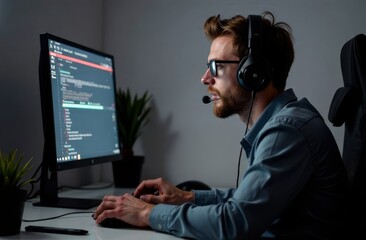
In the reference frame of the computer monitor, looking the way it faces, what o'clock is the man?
The man is roughly at 12 o'clock from the computer monitor.

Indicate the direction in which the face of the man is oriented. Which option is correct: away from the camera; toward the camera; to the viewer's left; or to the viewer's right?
to the viewer's left

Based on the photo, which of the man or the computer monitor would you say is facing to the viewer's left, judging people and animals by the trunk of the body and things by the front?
the man

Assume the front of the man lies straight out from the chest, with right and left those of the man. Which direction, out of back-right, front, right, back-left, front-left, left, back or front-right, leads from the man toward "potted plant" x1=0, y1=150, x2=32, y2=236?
front

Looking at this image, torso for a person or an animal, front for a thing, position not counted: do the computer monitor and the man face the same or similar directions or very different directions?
very different directions

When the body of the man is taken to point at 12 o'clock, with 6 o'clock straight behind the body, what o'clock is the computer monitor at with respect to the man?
The computer monitor is roughly at 1 o'clock from the man.

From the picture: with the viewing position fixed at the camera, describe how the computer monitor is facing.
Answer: facing the viewer and to the right of the viewer

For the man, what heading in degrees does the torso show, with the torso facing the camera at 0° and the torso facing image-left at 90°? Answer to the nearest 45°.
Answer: approximately 90°

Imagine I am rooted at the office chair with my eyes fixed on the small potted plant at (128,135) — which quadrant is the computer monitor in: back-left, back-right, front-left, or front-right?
front-left

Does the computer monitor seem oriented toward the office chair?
yes

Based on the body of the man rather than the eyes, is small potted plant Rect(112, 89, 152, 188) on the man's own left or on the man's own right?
on the man's own right

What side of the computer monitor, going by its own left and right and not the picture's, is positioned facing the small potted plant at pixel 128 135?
left
